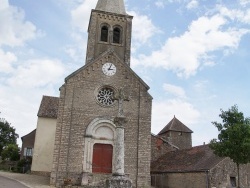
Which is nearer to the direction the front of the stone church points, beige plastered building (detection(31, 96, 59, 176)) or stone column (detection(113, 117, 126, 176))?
the stone column

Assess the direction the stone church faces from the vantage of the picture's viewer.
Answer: facing the viewer

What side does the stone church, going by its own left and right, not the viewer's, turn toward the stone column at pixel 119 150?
front

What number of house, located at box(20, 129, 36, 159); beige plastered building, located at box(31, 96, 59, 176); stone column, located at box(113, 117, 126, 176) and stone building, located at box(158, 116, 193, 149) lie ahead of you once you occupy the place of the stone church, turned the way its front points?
1

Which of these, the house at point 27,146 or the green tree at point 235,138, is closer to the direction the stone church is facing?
the green tree

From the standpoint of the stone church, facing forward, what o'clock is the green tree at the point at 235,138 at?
The green tree is roughly at 10 o'clock from the stone church.

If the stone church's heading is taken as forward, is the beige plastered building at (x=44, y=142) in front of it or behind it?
behind

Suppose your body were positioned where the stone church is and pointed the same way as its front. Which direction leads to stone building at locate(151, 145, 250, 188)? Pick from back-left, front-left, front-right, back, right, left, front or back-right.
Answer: left

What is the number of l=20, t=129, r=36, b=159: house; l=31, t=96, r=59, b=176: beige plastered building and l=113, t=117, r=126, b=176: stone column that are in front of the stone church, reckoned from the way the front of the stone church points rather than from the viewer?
1

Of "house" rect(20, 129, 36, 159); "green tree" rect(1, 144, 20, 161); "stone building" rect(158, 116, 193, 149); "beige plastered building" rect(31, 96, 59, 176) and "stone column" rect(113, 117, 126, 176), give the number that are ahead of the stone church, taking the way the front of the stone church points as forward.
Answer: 1

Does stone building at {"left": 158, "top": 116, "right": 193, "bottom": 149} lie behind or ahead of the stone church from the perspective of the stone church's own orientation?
behind

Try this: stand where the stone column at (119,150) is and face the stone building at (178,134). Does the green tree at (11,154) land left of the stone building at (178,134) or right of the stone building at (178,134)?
left

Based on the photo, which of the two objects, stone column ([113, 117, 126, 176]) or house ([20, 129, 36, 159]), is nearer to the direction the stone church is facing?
the stone column

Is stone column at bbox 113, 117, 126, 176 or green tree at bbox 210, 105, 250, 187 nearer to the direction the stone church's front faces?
the stone column

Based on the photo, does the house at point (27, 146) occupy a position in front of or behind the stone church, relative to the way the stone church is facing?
behind
